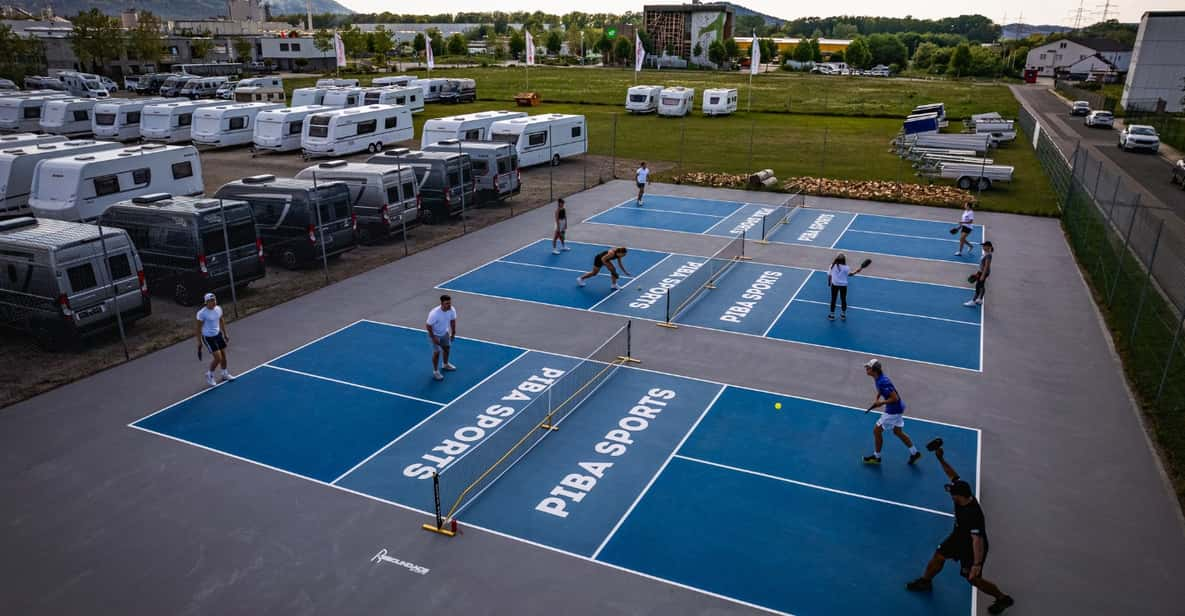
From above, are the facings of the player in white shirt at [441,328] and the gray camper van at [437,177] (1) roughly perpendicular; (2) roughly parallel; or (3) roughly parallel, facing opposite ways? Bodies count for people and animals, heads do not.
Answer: roughly parallel, facing opposite ways

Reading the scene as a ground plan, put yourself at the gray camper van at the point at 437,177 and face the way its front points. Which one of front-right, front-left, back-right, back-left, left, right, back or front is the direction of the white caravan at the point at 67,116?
front

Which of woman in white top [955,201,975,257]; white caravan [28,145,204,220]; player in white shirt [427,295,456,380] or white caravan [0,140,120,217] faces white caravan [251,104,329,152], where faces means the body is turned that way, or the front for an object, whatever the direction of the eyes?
the woman in white top

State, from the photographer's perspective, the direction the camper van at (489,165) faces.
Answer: facing away from the viewer and to the left of the viewer

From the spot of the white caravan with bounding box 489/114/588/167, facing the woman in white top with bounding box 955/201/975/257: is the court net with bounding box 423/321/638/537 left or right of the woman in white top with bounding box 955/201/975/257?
right

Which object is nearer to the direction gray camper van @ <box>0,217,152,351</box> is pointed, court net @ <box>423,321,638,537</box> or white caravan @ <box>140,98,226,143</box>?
the white caravan

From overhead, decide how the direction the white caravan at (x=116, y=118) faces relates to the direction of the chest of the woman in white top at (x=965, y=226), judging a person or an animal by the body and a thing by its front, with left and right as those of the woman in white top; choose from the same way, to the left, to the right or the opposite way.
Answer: to the left

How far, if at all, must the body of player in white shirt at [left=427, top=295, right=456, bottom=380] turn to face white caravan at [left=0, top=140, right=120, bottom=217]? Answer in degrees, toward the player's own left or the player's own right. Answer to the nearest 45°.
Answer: approximately 180°

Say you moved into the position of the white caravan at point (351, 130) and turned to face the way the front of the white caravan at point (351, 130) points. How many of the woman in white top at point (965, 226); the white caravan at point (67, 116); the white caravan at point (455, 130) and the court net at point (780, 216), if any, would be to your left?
3

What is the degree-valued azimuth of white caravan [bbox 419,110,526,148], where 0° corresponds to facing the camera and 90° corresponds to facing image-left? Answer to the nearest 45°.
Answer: approximately 45°

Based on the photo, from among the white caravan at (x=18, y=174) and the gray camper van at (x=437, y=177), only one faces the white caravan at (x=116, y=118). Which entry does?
the gray camper van

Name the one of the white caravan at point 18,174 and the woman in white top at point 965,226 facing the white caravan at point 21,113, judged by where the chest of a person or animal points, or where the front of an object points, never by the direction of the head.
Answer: the woman in white top

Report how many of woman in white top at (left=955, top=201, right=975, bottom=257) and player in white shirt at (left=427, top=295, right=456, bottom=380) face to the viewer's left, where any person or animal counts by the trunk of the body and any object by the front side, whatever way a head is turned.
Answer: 1

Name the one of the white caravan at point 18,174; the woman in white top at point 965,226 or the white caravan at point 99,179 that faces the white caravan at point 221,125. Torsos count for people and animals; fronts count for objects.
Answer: the woman in white top

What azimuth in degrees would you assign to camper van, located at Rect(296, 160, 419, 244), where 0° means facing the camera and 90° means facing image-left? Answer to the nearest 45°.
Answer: approximately 135°

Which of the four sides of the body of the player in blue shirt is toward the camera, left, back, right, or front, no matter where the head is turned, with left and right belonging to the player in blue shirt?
left

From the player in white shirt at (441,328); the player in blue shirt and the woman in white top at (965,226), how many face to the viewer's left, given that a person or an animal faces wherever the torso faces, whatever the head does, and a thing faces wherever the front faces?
2
